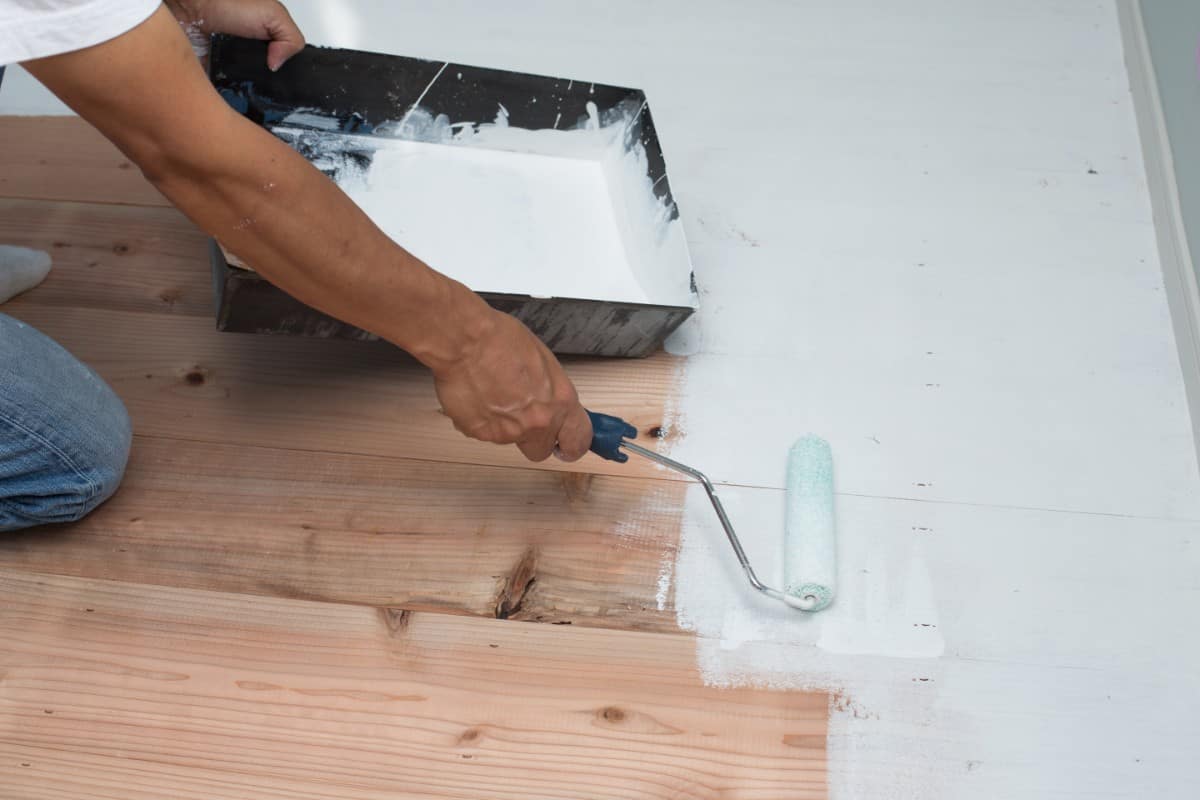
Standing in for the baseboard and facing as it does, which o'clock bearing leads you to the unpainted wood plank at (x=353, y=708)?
The unpainted wood plank is roughly at 10 o'clock from the baseboard.

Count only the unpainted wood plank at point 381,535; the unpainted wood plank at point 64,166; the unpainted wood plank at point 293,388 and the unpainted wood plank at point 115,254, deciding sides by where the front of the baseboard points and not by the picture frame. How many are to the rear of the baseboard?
0

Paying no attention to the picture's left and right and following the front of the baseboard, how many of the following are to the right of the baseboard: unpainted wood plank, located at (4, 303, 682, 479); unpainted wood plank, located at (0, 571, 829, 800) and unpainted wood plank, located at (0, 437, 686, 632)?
0

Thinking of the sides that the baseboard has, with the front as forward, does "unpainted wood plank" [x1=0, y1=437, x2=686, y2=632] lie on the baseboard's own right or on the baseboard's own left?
on the baseboard's own left

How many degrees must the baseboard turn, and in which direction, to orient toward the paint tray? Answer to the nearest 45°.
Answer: approximately 45° to its left

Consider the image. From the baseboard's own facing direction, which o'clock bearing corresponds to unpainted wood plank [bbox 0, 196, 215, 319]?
The unpainted wood plank is roughly at 11 o'clock from the baseboard.

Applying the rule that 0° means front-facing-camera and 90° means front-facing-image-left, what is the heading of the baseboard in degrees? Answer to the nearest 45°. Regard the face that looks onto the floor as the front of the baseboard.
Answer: approximately 90°

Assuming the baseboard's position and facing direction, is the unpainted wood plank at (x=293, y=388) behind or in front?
in front

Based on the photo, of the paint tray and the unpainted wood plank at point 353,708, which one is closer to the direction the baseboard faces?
the paint tray
